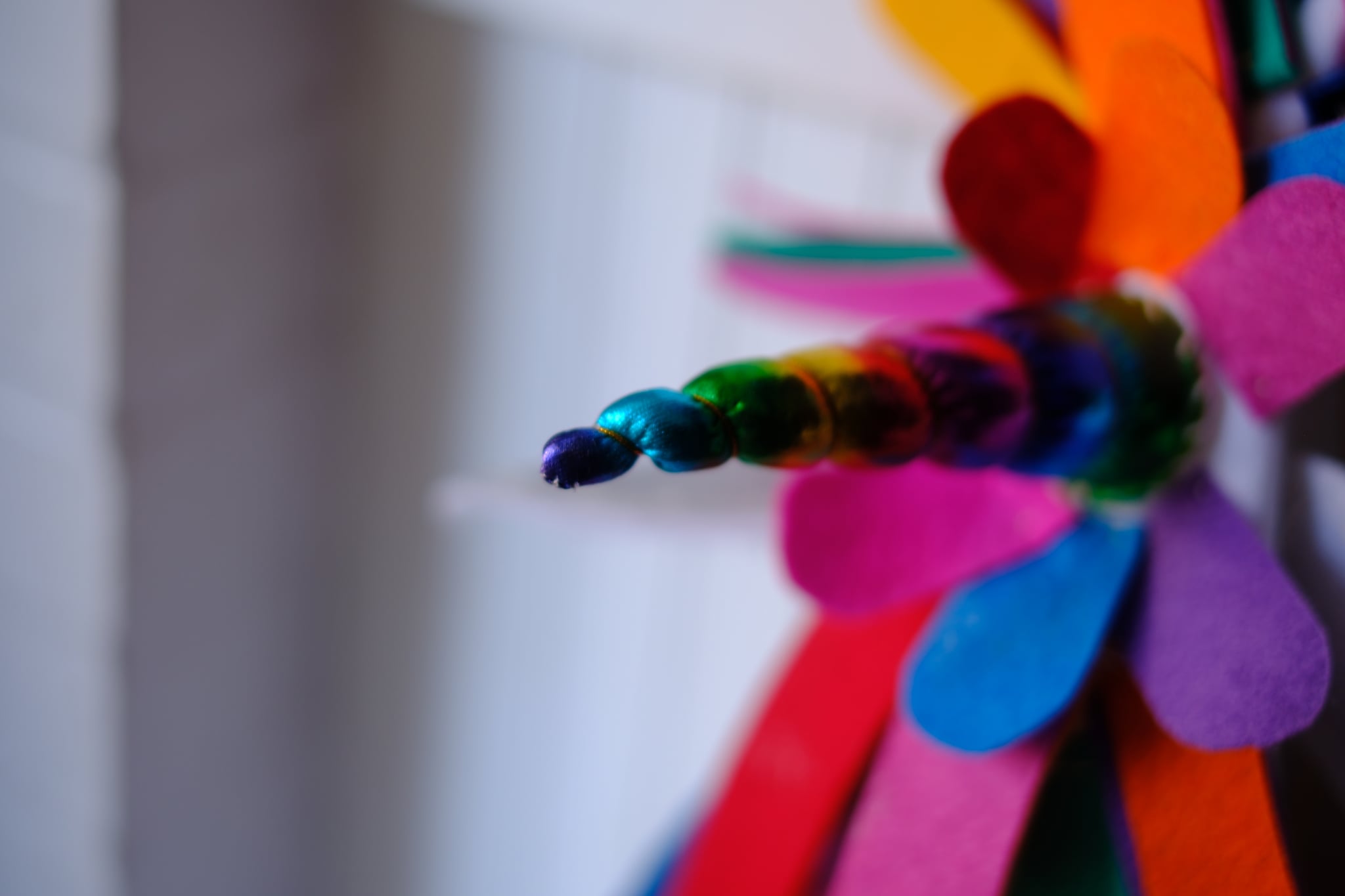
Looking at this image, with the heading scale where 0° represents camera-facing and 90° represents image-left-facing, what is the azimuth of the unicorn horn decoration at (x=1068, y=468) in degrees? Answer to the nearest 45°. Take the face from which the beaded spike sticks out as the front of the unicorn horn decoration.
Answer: approximately 45°
